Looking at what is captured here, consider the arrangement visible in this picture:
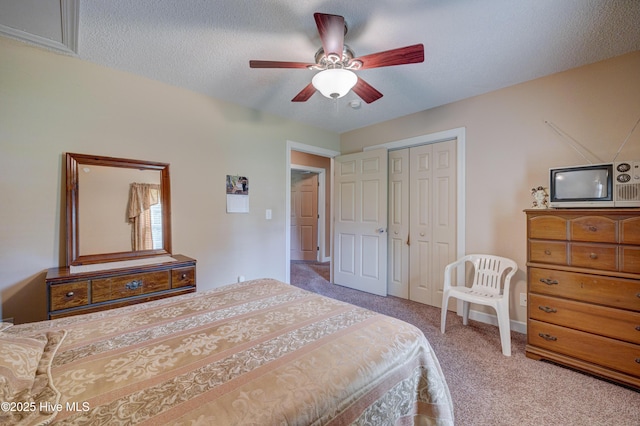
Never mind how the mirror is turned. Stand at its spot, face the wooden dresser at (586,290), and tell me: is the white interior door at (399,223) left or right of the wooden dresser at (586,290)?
left

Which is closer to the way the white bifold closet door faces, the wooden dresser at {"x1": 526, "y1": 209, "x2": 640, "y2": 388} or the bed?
the bed

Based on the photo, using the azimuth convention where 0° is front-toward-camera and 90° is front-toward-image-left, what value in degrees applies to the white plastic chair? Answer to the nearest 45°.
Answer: approximately 45°

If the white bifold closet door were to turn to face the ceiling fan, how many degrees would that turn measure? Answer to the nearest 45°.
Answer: approximately 45° to its left

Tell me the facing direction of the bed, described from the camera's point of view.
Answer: facing away from the viewer and to the right of the viewer

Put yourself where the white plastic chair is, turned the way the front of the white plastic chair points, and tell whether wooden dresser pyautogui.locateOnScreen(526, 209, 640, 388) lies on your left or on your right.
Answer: on your left

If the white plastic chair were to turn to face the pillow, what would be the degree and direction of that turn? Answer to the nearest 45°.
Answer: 0° — it already faces it
